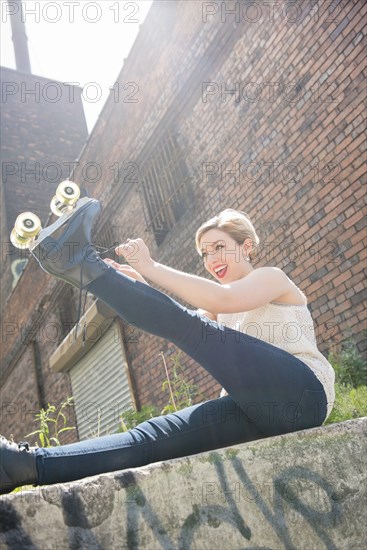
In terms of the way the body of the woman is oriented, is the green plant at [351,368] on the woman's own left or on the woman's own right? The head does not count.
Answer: on the woman's own right

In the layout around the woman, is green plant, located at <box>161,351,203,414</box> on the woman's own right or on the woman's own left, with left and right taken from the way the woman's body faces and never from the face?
on the woman's own right

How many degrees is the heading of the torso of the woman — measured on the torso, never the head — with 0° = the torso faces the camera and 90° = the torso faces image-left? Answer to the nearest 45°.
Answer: approximately 90°

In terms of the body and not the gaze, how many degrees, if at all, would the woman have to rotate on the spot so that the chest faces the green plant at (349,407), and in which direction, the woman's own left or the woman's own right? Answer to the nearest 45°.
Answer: approximately 135° to the woman's own right

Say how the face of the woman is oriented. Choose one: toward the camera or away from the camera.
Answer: toward the camera
